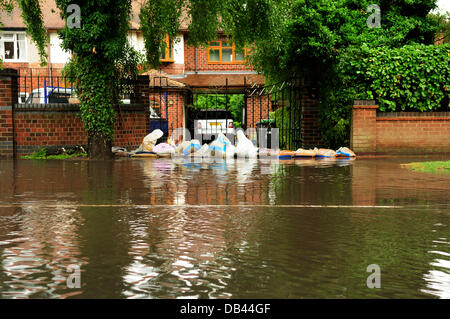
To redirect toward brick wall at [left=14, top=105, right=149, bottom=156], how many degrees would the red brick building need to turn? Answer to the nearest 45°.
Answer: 0° — it already faces it

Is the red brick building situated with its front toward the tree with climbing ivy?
yes

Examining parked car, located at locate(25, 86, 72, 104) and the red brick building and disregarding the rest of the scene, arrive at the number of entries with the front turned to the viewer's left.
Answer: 1

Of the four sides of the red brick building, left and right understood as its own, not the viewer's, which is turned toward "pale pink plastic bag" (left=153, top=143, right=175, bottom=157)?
front

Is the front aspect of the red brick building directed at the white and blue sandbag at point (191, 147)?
yes

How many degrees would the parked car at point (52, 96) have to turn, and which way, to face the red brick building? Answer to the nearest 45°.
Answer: approximately 135° to its right

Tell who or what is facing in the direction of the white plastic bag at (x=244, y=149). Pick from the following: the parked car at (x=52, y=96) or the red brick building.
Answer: the red brick building

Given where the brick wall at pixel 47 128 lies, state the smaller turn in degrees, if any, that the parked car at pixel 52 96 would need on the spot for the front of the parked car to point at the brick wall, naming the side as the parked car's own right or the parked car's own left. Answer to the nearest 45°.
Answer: approximately 90° to the parked car's own left

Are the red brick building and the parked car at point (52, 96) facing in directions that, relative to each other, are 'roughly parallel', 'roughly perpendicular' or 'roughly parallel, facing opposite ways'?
roughly perpendicular

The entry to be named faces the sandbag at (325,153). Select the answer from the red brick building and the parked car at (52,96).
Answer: the red brick building

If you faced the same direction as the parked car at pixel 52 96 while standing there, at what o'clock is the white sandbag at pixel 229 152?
The white sandbag is roughly at 8 o'clock from the parked car.

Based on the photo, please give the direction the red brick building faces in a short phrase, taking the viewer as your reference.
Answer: facing the viewer

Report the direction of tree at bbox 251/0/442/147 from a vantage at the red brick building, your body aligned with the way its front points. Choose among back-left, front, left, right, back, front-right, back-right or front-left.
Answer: front

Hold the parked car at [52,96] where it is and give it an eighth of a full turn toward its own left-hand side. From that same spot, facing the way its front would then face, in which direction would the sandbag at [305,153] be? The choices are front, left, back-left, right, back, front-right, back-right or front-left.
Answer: left

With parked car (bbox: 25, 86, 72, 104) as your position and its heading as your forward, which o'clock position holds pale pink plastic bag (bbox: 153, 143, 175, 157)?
The pale pink plastic bag is roughly at 8 o'clock from the parked car.

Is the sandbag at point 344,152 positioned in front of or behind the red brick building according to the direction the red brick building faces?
in front

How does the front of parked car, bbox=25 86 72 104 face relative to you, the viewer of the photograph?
facing to the left of the viewer
